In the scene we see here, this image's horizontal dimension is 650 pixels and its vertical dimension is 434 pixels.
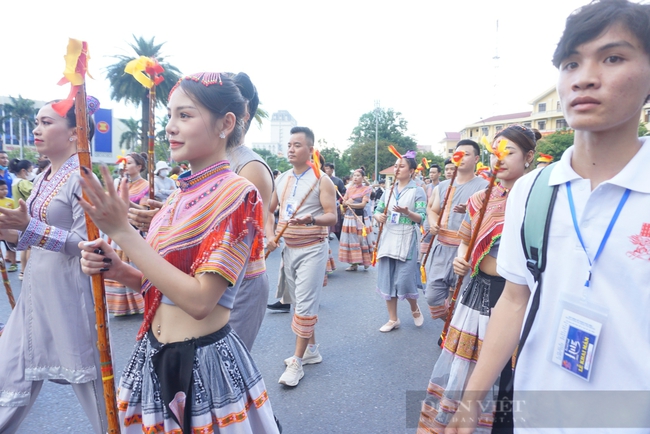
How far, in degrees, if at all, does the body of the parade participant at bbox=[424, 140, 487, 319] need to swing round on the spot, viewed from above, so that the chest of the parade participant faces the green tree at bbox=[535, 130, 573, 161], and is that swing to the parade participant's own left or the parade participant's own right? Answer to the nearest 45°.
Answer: approximately 135° to the parade participant's own right

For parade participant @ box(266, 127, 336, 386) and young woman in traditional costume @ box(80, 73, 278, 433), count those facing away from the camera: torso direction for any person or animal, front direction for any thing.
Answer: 0

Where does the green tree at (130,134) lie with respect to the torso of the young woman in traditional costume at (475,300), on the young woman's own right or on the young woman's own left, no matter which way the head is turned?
on the young woman's own right

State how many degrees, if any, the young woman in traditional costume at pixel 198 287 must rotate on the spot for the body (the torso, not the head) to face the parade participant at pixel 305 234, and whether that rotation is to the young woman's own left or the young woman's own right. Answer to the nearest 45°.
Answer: approximately 180°

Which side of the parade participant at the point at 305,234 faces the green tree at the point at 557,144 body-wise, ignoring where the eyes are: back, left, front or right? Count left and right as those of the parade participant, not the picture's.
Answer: back

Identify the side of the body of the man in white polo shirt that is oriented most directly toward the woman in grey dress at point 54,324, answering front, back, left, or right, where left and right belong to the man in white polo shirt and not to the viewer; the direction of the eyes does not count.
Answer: right

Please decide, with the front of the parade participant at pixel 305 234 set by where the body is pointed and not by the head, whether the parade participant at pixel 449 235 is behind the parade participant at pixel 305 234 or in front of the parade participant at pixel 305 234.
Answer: behind

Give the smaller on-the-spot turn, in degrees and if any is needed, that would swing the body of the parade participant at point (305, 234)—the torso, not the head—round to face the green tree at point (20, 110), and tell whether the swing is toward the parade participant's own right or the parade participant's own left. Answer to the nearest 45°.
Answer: approximately 90° to the parade participant's own right

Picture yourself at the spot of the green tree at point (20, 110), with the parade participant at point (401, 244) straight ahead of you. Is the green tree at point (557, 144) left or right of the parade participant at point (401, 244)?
left

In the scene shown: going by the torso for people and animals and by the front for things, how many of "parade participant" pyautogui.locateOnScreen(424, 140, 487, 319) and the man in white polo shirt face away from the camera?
0
